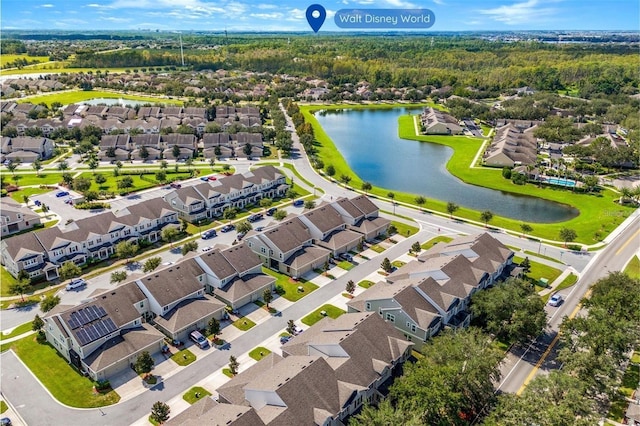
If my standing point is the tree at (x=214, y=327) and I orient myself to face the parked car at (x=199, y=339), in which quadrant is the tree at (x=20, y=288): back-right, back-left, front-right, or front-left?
front-right

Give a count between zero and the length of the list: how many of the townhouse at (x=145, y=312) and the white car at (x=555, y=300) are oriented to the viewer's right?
0

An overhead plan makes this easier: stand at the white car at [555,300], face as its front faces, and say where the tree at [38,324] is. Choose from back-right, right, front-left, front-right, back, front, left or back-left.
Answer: front

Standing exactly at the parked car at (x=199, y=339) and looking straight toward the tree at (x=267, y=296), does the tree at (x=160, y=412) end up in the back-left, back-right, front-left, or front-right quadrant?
back-right

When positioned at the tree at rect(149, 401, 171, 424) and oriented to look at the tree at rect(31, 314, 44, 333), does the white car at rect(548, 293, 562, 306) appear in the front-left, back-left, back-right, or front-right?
back-right

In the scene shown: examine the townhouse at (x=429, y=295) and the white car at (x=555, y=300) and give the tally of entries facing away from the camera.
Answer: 0

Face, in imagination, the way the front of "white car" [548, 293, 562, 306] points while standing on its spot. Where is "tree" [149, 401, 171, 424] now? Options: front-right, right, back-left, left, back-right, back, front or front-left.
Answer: front

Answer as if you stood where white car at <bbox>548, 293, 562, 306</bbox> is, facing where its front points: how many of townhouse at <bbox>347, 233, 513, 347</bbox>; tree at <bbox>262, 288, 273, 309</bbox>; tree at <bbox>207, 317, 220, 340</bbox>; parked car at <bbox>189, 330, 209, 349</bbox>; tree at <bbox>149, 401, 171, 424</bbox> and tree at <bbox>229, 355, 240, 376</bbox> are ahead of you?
6

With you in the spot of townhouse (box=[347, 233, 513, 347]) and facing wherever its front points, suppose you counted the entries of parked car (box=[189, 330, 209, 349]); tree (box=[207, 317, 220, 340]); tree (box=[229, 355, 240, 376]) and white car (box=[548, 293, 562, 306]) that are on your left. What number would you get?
1

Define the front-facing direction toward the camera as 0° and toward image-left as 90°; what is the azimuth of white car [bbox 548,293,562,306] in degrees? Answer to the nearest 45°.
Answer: approximately 45°
